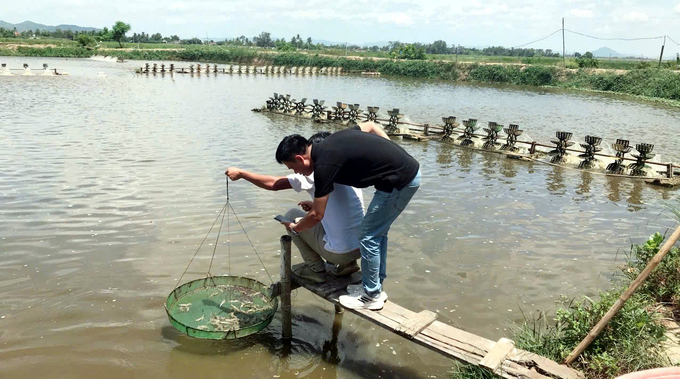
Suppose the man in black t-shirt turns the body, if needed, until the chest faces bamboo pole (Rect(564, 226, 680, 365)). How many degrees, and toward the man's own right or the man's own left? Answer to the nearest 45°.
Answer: approximately 180°

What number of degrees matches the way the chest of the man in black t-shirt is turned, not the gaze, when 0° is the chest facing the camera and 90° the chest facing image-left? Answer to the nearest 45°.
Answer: approximately 90°

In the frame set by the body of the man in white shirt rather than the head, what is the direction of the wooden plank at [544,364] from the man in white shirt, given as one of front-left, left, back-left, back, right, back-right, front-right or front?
back-left

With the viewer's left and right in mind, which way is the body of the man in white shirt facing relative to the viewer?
facing to the left of the viewer

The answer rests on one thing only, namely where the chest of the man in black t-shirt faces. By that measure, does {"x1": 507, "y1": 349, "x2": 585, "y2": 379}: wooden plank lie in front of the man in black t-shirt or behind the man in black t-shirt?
behind

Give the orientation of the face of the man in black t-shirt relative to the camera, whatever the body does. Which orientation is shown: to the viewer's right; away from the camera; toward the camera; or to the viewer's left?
to the viewer's left

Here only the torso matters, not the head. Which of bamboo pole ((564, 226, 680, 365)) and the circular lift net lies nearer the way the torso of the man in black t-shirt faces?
the circular lift net

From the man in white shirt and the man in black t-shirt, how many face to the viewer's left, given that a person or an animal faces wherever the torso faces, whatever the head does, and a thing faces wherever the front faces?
2
